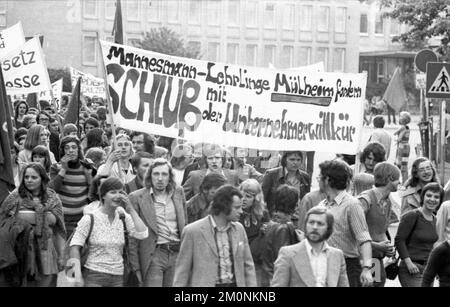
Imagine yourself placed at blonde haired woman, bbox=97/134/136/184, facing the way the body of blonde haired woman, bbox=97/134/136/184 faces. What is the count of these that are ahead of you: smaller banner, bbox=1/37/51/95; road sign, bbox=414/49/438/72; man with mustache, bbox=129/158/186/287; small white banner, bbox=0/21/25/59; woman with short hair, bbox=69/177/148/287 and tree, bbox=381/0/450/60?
2

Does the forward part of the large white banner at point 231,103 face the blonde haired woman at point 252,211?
yes

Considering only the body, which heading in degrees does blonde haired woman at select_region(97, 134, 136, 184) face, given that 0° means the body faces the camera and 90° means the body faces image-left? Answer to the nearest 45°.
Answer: approximately 0°

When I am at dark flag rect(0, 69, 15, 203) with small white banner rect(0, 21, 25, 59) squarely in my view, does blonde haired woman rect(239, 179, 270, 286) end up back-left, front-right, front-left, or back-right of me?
back-right

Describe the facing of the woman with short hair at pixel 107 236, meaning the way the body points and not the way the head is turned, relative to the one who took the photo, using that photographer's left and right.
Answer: facing the viewer and to the right of the viewer

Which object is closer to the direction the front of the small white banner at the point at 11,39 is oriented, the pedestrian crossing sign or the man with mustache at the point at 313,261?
the man with mustache

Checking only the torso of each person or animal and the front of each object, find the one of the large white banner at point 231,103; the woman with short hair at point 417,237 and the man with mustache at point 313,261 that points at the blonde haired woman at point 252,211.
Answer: the large white banner
